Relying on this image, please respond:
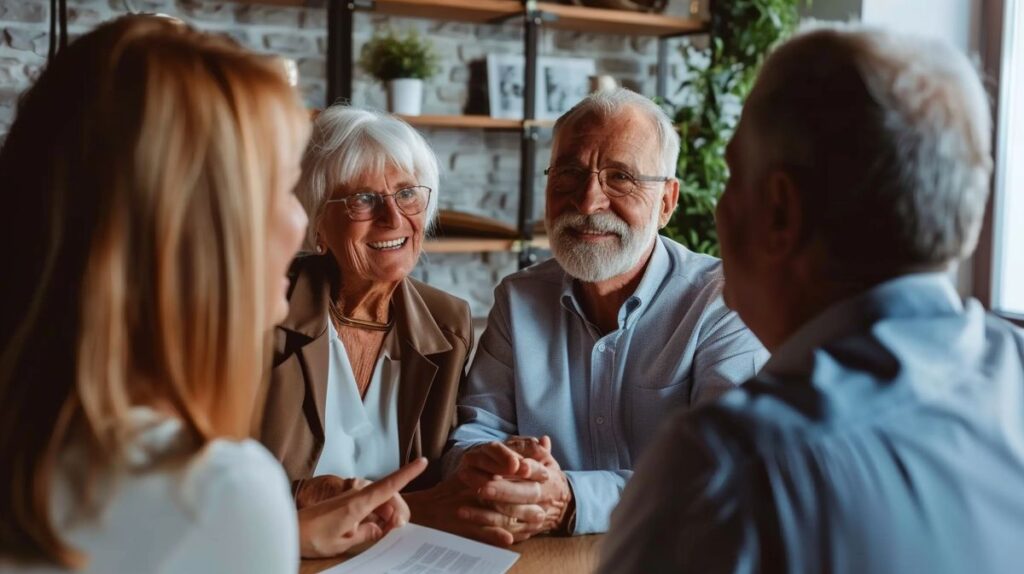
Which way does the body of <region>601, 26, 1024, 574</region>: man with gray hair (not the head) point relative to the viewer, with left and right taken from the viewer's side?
facing away from the viewer and to the left of the viewer

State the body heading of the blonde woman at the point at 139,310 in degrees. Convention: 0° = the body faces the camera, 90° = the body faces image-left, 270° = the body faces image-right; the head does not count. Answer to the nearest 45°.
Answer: approximately 225°

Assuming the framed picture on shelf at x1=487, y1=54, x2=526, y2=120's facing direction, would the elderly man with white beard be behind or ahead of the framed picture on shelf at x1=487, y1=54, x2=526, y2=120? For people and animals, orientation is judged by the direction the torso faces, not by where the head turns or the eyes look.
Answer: ahead

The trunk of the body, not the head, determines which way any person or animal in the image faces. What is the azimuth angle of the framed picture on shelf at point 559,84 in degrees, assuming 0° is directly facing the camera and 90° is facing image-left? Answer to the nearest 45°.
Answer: approximately 0°

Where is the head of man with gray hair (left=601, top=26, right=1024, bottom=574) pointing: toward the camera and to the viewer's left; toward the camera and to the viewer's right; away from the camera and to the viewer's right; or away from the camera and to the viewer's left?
away from the camera and to the viewer's left

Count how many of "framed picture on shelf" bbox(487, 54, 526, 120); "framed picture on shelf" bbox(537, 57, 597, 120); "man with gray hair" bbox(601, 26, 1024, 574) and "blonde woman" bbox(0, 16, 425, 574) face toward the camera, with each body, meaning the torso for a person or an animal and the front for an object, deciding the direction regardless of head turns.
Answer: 2

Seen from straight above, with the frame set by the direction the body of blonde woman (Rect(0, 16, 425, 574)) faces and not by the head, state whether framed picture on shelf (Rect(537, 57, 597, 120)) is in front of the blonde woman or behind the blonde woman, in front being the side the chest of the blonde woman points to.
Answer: in front

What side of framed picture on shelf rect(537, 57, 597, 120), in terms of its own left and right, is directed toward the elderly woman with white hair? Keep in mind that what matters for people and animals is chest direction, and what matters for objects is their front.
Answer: front

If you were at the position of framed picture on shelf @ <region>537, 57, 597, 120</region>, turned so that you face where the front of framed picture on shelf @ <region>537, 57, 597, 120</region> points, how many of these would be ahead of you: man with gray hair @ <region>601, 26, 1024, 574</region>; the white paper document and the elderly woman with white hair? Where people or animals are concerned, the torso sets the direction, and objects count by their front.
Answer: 3
